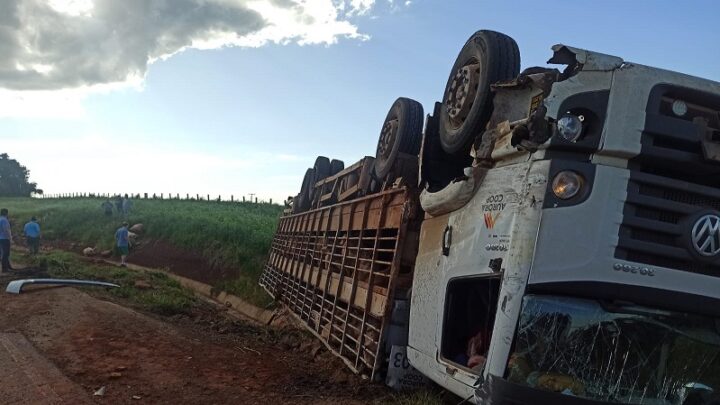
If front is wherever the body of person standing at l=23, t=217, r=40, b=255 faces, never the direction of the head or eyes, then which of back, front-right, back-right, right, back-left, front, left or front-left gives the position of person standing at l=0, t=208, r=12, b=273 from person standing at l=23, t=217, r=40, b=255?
back

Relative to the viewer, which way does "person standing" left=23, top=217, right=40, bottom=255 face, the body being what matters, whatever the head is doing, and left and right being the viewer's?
facing away from the viewer
